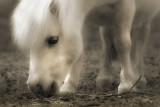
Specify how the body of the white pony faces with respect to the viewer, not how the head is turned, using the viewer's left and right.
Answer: facing the viewer and to the left of the viewer
